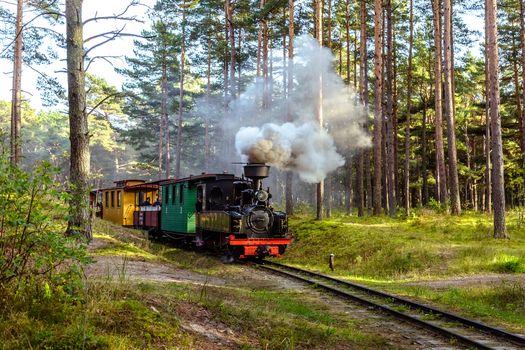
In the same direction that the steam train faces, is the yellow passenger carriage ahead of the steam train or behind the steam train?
behind

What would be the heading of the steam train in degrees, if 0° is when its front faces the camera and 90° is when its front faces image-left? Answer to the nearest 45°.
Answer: approximately 315°

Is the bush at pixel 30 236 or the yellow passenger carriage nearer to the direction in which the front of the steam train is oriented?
the bush

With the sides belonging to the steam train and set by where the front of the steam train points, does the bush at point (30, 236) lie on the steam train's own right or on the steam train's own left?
on the steam train's own right
